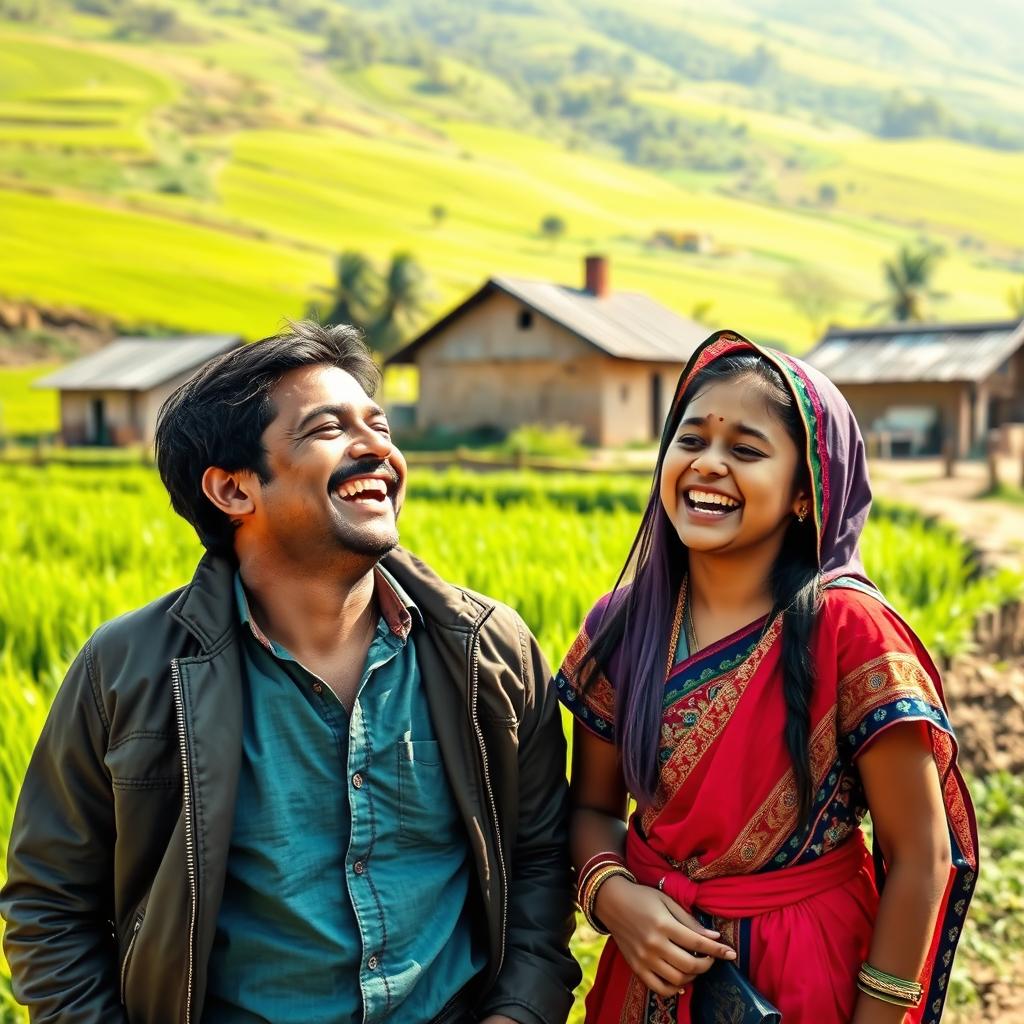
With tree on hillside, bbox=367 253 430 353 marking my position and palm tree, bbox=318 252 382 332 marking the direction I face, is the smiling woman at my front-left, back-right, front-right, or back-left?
back-left

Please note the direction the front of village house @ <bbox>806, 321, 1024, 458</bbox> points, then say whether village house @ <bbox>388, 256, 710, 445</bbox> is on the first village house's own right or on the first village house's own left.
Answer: on the first village house's own right

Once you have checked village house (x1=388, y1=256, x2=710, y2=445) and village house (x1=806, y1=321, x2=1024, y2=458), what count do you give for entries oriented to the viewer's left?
0

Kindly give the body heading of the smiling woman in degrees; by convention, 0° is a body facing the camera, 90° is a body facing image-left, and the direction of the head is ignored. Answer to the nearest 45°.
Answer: approximately 45°

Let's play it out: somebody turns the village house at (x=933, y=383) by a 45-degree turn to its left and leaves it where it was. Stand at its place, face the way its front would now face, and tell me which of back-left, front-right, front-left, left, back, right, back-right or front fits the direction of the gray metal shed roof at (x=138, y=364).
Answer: back-right

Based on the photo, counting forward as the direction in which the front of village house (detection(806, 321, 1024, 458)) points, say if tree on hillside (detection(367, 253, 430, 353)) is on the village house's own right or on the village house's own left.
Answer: on the village house's own right

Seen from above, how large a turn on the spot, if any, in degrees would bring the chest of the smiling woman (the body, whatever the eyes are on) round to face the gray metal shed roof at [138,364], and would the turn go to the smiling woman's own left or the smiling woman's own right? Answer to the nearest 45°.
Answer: approximately 90° to the smiling woman's own right

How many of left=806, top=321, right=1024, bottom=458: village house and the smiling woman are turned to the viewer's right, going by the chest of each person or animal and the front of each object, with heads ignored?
0

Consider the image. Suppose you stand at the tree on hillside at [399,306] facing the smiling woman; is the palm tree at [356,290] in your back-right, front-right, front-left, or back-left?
back-right

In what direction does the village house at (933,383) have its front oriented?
toward the camera

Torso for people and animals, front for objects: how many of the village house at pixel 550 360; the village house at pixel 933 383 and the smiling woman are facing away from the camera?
0

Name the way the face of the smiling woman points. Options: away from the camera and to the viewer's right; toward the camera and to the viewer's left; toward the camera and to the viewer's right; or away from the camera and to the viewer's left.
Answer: toward the camera and to the viewer's left
